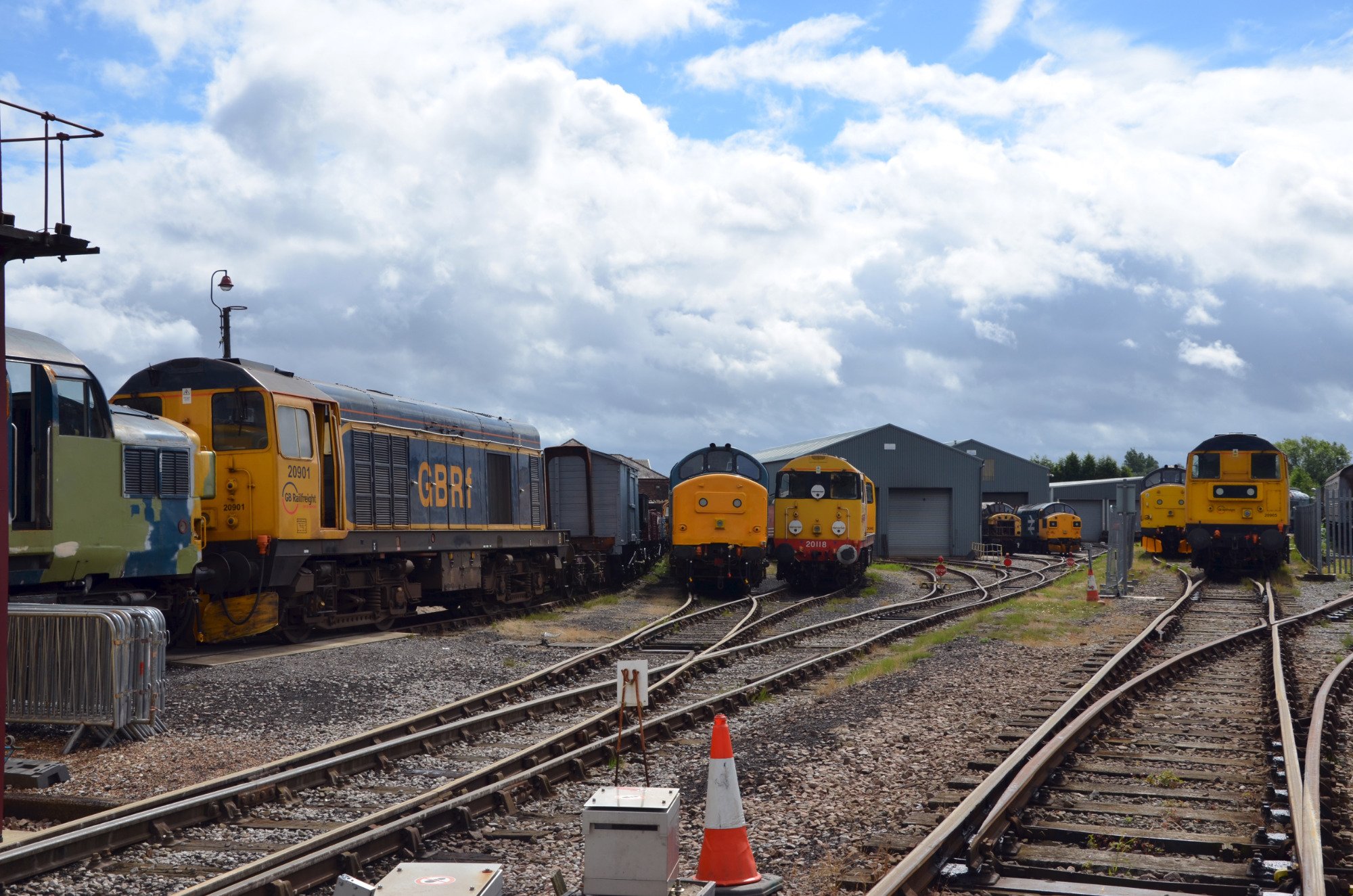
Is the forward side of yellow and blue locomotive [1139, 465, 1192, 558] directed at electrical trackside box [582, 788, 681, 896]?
yes

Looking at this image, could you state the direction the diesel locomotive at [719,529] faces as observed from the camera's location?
facing the viewer

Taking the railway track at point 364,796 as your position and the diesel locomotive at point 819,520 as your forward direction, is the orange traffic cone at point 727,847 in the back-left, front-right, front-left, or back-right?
back-right

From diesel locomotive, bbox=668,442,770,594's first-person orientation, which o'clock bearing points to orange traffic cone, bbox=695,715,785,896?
The orange traffic cone is roughly at 12 o'clock from the diesel locomotive.

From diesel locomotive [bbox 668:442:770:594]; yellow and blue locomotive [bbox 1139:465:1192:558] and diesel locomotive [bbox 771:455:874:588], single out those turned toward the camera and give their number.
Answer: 3

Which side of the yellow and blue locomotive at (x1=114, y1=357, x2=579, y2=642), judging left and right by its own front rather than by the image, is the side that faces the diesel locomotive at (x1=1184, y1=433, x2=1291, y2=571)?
back

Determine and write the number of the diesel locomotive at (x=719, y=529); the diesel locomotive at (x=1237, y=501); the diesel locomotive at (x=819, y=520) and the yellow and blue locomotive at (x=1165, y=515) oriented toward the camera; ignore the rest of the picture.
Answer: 4

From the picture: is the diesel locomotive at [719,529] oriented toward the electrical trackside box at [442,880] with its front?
yes

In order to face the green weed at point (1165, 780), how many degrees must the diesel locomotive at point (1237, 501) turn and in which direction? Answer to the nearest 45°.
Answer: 0° — it already faces it

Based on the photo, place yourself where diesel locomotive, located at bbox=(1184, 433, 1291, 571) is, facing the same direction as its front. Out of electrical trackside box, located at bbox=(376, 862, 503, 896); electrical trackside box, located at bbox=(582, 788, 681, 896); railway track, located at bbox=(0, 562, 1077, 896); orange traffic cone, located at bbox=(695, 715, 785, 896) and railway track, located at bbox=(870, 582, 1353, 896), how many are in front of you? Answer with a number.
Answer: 5

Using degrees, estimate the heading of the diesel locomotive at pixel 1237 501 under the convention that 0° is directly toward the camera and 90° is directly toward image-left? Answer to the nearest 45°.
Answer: approximately 0°

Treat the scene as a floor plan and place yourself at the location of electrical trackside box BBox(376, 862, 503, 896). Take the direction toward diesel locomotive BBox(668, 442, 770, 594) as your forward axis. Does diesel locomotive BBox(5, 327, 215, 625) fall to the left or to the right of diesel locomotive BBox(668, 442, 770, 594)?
left
